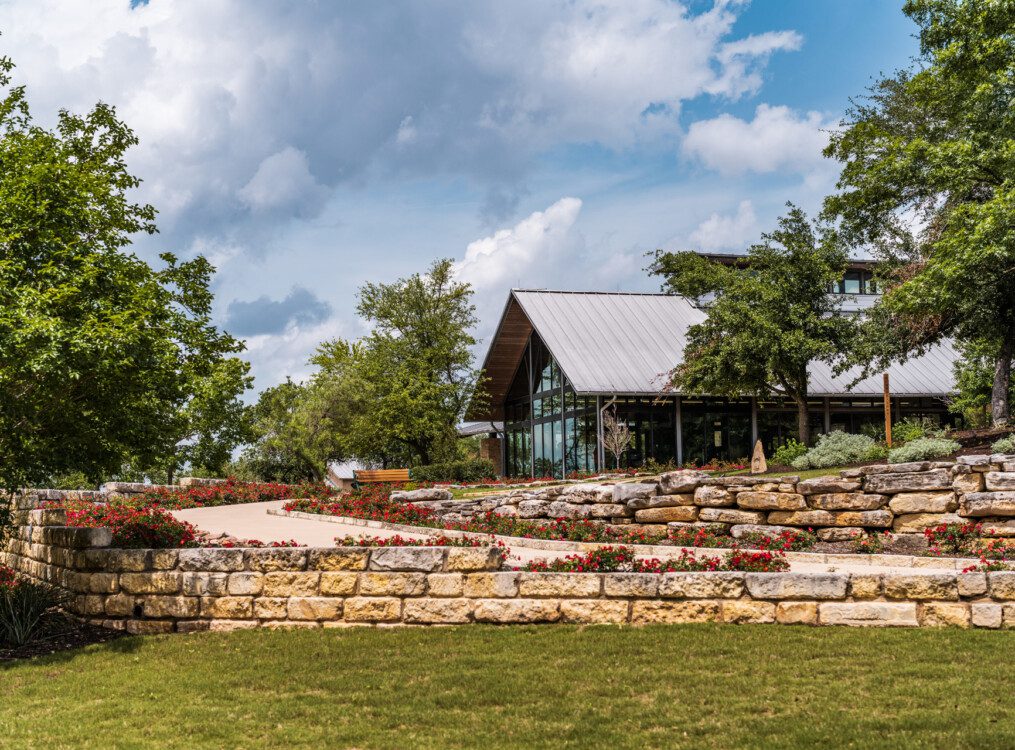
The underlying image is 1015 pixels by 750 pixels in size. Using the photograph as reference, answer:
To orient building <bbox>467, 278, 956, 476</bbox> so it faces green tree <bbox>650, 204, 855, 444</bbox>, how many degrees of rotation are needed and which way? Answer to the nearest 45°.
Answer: approximately 90° to its left

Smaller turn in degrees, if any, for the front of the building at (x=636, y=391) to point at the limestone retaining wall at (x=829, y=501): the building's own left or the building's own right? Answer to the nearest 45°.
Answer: approximately 45° to the building's own left

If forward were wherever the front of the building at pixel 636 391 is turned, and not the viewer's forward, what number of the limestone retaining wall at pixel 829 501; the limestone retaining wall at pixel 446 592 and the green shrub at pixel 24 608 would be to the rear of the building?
0

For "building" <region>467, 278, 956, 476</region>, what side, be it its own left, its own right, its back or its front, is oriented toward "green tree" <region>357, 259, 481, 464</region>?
right

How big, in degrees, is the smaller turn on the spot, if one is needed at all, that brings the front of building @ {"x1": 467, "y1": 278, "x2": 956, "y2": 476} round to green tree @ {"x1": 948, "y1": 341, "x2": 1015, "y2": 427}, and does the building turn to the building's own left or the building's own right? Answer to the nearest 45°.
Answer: approximately 135° to the building's own left

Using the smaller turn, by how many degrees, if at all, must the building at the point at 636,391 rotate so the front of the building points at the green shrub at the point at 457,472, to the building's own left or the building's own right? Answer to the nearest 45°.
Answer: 0° — it already faces it

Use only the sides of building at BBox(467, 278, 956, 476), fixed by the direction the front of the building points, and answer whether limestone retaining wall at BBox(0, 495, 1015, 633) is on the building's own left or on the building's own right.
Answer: on the building's own left

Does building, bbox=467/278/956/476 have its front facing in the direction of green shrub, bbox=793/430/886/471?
no

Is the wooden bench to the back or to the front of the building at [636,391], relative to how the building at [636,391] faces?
to the front

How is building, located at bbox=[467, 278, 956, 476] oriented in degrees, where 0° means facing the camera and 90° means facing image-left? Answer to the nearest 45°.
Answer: approximately 45°

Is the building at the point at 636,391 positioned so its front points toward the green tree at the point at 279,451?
no

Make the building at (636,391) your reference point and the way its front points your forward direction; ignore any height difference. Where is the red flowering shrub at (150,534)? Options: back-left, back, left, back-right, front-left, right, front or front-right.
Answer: front-left

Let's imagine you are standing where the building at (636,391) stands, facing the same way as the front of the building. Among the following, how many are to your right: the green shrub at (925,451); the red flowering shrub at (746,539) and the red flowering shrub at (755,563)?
0

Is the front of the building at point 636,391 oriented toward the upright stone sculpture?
no

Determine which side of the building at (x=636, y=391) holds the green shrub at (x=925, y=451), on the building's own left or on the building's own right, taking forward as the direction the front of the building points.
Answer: on the building's own left

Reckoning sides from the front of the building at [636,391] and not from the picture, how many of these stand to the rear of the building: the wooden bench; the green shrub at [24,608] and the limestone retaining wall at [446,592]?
0
